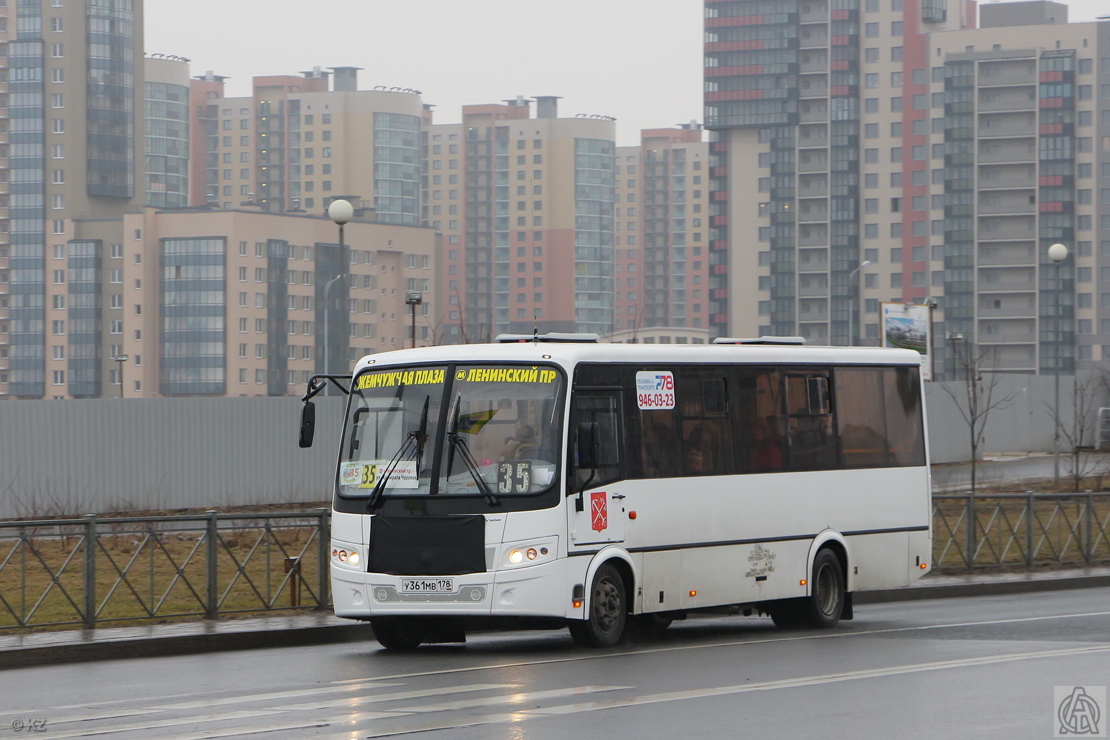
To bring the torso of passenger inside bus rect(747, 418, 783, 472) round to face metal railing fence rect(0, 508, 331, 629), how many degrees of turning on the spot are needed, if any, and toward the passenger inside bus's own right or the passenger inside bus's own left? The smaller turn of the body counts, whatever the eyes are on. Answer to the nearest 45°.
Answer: approximately 45° to the passenger inside bus's own right

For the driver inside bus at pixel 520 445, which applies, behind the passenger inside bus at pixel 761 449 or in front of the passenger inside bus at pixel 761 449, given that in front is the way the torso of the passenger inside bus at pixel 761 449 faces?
in front

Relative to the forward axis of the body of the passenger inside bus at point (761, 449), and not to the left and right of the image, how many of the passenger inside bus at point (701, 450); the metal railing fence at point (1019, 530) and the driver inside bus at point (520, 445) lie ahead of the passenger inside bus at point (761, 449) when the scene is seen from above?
2

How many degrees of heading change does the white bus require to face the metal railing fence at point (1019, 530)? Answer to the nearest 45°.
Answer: approximately 180°

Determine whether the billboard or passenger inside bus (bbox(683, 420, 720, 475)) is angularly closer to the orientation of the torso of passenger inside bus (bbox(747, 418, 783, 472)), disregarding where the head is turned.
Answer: the passenger inside bus

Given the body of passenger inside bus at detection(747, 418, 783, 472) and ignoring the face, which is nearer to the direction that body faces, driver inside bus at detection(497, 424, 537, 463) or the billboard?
the driver inside bus

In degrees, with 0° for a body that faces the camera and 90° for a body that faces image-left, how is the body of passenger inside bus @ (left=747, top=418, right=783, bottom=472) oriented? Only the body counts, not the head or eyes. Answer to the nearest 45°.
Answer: approximately 45°

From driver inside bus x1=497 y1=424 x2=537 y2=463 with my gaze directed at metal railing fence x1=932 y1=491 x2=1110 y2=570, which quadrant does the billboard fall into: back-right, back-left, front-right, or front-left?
front-left

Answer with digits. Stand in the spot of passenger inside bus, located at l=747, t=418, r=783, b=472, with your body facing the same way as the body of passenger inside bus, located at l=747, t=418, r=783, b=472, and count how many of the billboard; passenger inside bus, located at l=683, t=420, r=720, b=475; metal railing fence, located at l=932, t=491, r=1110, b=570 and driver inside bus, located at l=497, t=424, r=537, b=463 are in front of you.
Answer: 2

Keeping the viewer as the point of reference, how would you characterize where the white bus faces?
facing the viewer and to the left of the viewer

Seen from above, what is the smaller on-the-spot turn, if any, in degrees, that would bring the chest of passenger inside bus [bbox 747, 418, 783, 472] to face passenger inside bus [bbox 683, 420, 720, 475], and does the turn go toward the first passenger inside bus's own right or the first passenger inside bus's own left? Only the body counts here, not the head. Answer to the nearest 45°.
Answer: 0° — they already face them
